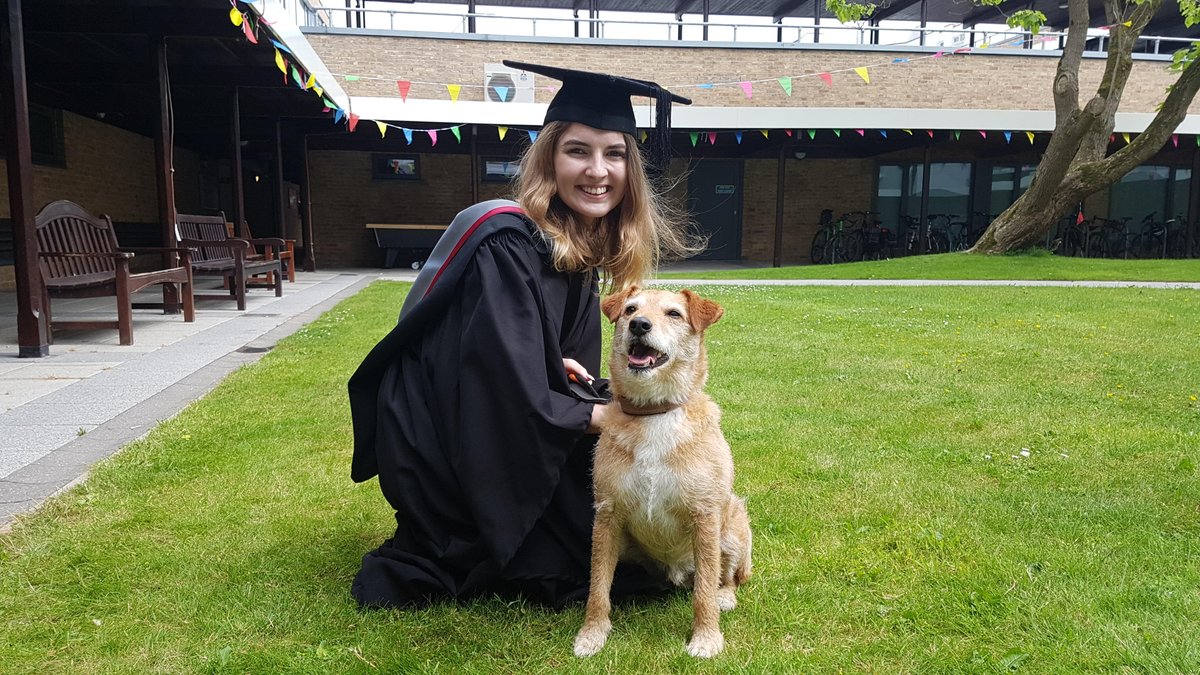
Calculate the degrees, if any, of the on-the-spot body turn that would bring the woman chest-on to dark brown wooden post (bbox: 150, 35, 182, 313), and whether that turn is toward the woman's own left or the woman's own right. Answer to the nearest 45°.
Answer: approximately 180°

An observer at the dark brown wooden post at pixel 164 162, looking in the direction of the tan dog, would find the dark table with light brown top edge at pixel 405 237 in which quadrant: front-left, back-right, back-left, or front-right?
back-left

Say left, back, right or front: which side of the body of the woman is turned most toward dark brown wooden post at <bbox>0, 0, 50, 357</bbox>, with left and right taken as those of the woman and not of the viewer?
back

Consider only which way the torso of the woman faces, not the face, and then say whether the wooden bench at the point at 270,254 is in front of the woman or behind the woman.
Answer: behind

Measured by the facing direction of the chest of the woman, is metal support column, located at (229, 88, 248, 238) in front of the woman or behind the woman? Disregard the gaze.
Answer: behind

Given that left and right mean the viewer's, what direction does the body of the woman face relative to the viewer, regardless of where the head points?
facing the viewer and to the right of the viewer

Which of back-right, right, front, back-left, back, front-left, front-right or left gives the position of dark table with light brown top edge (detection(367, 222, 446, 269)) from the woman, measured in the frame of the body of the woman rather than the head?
back-left

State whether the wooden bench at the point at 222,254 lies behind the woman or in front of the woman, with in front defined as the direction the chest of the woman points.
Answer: behind

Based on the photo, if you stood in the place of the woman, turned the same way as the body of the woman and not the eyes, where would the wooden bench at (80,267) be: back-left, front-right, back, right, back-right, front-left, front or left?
back
